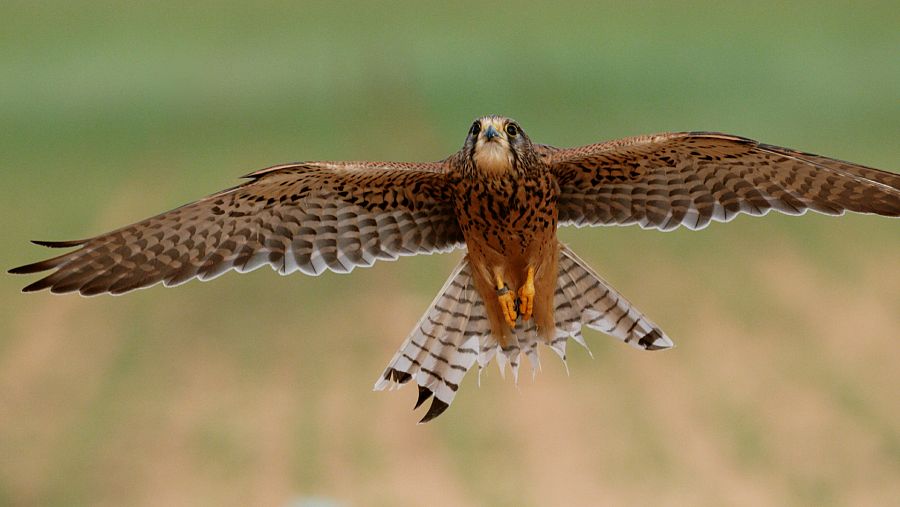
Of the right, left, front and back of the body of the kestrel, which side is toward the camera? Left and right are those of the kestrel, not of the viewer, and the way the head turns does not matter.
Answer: front
